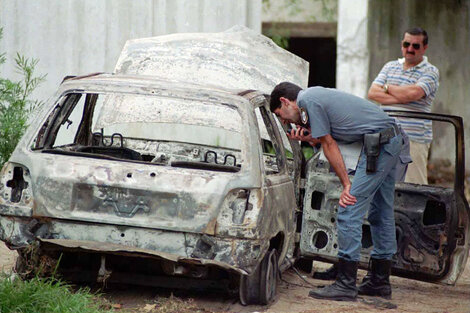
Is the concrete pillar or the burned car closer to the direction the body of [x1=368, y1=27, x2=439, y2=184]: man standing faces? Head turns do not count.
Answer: the burned car

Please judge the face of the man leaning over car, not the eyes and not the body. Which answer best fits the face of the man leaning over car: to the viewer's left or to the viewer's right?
to the viewer's left

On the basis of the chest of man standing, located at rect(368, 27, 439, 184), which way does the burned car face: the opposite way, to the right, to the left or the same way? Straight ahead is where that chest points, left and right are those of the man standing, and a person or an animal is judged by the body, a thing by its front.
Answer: the opposite way

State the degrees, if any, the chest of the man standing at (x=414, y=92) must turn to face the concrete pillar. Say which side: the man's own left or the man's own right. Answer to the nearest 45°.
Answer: approximately 135° to the man's own right

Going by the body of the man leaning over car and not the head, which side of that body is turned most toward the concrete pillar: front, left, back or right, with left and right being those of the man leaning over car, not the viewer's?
right

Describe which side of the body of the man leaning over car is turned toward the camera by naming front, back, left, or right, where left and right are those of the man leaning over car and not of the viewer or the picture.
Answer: left

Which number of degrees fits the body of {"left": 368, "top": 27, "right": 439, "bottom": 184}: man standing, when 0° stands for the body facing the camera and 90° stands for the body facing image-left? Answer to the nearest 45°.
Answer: approximately 45°

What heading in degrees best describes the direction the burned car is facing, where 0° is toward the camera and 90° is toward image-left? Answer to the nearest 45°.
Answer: approximately 225°
